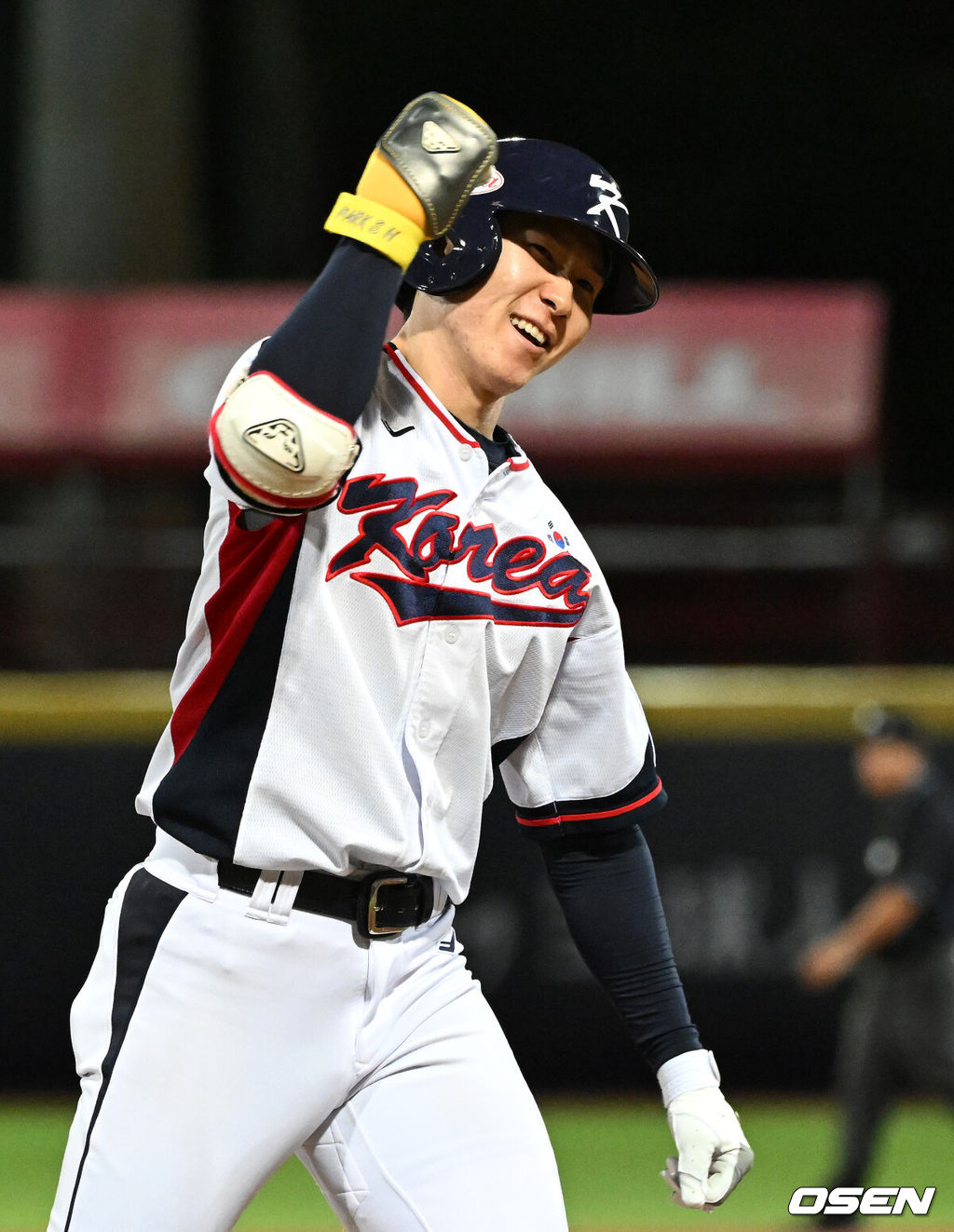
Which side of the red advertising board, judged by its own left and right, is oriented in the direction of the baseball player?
front

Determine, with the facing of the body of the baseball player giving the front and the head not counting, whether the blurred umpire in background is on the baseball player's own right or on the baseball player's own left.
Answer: on the baseball player's own left

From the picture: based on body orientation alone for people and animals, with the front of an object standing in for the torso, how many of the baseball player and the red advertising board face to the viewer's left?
0

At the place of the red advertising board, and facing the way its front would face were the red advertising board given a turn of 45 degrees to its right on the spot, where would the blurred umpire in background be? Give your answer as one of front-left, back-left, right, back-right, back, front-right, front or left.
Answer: front-left

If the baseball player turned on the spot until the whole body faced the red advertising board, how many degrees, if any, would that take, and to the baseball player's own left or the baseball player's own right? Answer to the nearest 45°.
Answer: approximately 135° to the baseball player's own left

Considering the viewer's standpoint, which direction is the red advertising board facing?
facing the viewer

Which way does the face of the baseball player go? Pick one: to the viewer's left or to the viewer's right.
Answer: to the viewer's right

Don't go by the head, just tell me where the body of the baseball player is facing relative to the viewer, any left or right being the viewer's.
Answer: facing the viewer and to the right of the viewer
